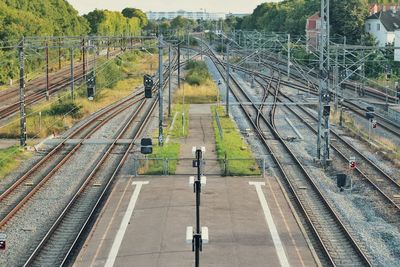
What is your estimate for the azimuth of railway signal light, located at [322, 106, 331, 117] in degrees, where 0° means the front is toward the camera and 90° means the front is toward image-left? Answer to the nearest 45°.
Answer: approximately 0°

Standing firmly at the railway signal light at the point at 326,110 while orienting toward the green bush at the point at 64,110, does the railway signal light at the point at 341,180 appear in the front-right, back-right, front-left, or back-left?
back-left

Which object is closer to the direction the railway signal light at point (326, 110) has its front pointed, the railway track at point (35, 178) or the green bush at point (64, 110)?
the railway track

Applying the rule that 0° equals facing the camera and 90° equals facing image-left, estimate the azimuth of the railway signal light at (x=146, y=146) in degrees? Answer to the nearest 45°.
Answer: approximately 0°

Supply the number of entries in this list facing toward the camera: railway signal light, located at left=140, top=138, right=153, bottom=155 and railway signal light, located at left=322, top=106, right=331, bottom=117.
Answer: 2

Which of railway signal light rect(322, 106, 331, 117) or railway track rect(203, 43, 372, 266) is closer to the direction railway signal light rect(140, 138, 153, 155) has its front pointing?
the railway track

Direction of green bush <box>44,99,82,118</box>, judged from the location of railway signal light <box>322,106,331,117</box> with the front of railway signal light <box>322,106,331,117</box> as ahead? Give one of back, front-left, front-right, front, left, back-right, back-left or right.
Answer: back-right

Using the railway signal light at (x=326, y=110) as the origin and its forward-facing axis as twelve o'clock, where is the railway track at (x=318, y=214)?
The railway track is roughly at 12 o'clock from the railway signal light.

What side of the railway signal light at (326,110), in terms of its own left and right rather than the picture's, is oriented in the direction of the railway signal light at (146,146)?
right
